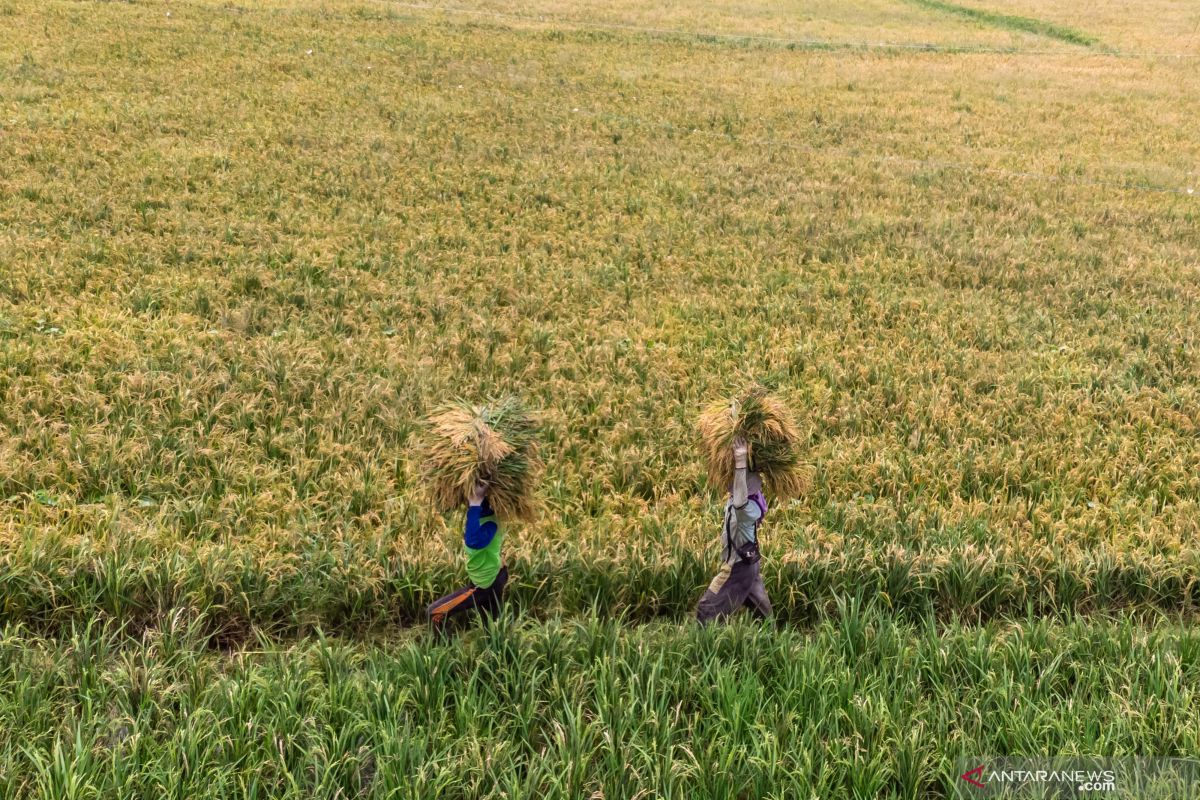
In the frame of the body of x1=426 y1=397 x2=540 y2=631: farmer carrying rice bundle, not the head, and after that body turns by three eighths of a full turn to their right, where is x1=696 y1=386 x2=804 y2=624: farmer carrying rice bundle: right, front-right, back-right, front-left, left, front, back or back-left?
front-right

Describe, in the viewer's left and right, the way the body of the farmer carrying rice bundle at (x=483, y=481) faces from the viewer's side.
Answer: facing to the left of the viewer
